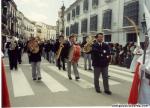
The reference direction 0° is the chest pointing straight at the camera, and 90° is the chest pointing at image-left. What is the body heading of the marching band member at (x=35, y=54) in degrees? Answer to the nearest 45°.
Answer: approximately 0°

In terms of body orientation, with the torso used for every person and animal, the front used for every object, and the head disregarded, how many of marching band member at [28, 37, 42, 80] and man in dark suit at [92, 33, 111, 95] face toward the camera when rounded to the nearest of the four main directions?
2

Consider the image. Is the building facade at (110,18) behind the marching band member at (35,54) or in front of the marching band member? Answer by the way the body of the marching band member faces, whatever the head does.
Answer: behind

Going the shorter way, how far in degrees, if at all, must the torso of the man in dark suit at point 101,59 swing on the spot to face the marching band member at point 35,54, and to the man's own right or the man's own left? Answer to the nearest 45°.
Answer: approximately 135° to the man's own right

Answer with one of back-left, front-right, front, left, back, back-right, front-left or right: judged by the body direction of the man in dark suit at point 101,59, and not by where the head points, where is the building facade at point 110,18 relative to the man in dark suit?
back

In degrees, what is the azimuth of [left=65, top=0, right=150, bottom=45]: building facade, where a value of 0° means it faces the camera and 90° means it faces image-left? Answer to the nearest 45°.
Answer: approximately 45°

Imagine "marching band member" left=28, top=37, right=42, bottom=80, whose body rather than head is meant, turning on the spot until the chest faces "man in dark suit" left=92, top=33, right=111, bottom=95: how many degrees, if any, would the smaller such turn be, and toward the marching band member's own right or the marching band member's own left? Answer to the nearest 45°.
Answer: approximately 45° to the marching band member's own left
